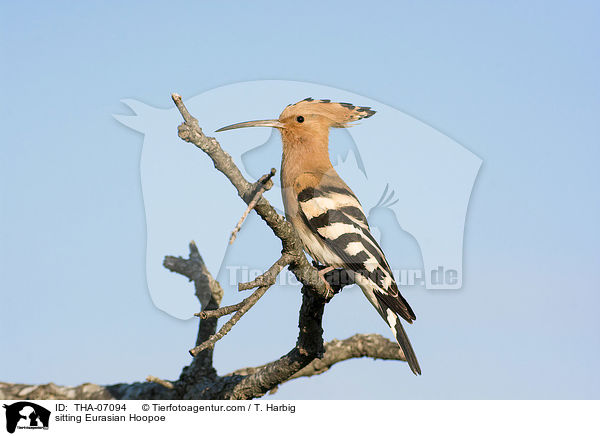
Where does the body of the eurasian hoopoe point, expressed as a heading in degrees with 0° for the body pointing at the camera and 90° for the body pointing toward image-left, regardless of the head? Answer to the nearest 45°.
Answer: approximately 90°
